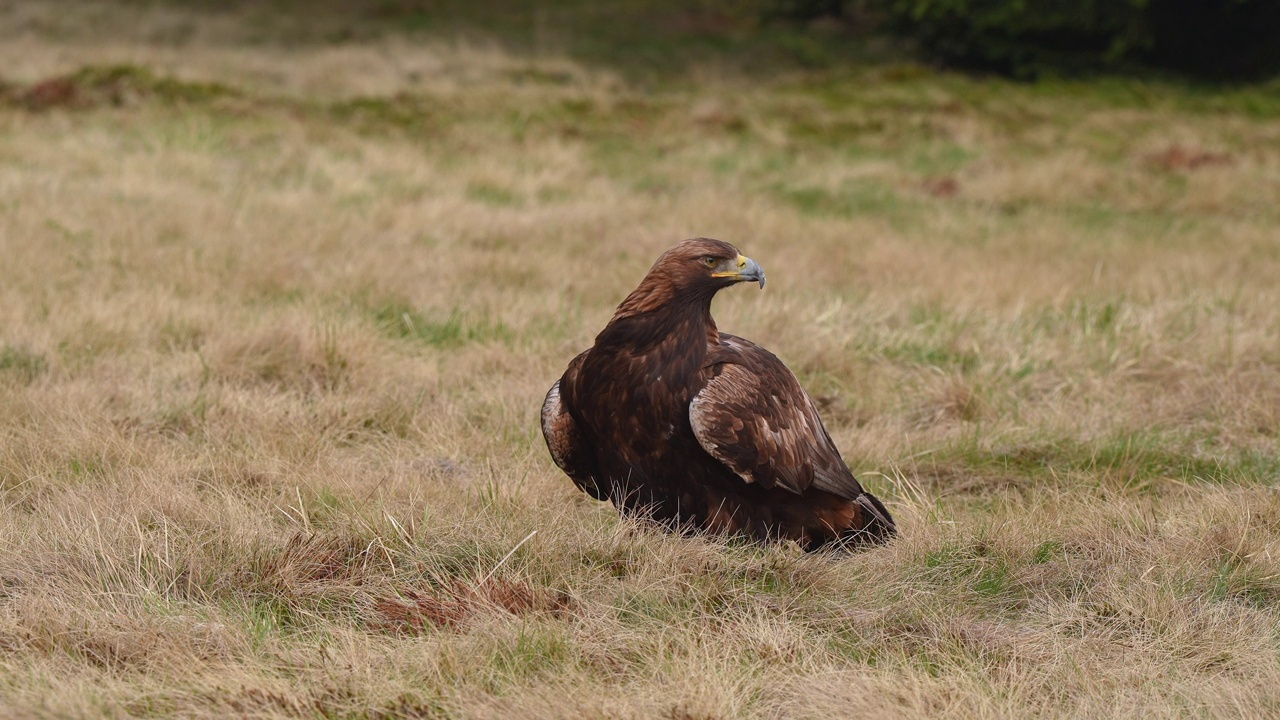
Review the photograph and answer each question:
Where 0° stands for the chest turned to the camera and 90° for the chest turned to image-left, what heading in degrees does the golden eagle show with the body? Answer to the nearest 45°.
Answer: approximately 45°
